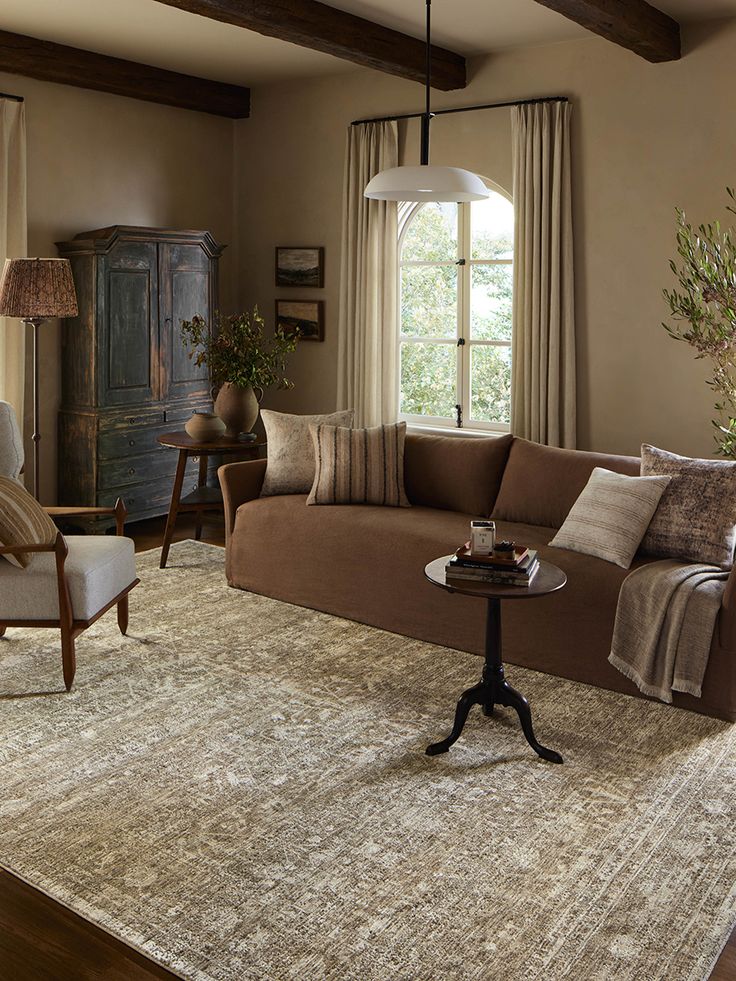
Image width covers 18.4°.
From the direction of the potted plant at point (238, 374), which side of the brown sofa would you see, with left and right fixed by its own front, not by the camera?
right

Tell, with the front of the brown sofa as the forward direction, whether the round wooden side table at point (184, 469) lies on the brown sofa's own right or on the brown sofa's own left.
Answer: on the brown sofa's own right

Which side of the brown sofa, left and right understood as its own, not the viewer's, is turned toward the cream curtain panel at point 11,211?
right

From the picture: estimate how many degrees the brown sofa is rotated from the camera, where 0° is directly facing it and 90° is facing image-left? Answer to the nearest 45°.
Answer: approximately 45°

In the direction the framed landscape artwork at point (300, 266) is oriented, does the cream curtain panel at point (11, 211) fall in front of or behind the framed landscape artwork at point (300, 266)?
in front

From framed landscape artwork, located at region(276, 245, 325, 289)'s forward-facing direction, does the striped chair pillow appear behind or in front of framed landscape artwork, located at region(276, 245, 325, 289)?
in front

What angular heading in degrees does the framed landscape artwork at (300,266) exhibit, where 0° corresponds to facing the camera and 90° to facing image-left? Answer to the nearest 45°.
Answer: approximately 45°

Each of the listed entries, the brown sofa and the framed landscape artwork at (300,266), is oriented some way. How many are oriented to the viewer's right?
0

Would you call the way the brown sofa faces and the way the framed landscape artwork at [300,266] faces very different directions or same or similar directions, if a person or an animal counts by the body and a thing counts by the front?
same or similar directions
